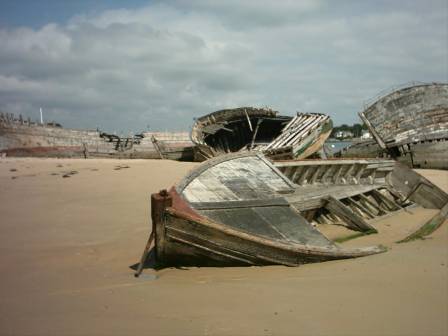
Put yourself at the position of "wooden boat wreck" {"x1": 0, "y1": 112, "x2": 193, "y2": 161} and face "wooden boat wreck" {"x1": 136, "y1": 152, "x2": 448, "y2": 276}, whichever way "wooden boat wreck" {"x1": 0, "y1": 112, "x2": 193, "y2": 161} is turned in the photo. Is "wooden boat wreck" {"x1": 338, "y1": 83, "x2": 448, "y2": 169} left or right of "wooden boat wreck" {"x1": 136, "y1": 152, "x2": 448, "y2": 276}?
left

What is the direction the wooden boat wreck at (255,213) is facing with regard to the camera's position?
facing the viewer and to the left of the viewer

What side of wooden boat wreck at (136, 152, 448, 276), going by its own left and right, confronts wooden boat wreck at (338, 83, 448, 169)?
back

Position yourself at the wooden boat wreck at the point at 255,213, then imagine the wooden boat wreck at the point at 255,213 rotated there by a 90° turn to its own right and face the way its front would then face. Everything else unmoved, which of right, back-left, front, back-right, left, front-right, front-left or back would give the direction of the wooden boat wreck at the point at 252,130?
front-right

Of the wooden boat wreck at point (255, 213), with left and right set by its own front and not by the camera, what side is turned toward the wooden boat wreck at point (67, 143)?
right
